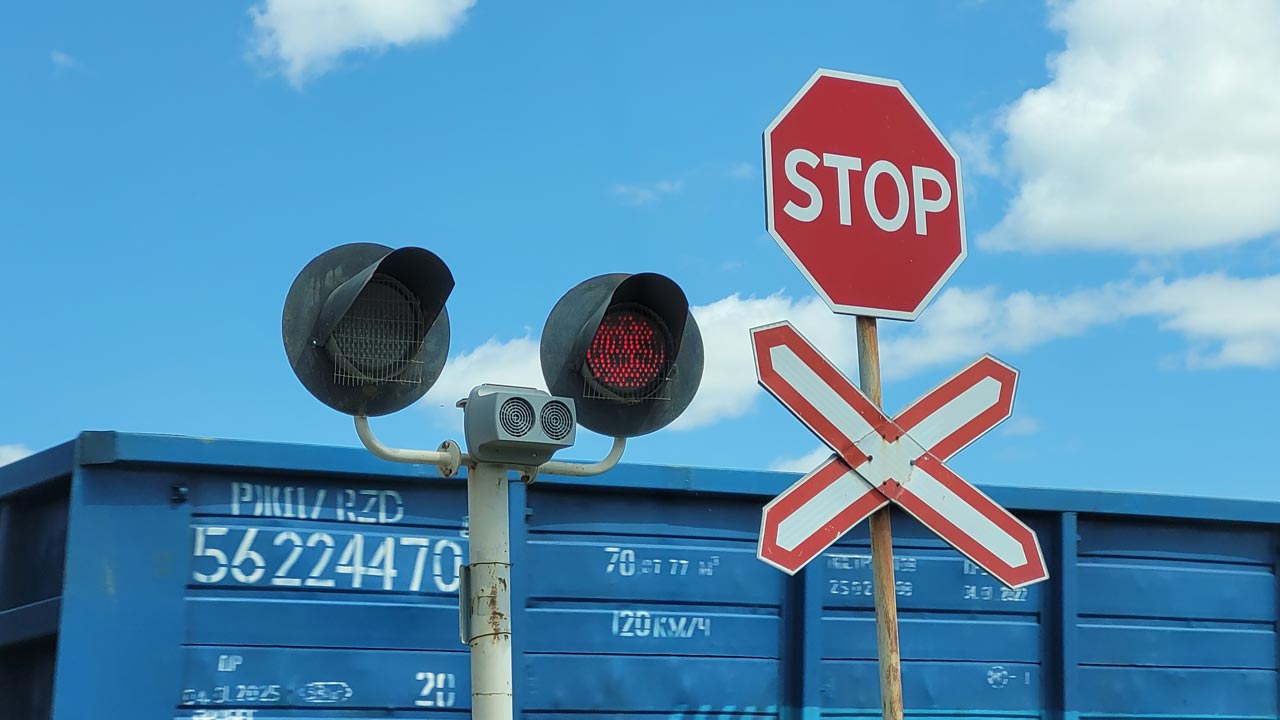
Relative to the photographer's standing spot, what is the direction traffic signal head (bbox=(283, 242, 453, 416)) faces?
facing the viewer and to the right of the viewer

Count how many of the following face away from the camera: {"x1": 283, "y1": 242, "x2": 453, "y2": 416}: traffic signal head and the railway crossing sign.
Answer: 0

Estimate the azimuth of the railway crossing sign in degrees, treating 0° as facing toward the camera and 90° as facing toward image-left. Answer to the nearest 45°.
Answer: approximately 0°

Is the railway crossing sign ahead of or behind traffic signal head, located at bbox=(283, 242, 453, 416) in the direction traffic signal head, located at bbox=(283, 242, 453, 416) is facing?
ahead

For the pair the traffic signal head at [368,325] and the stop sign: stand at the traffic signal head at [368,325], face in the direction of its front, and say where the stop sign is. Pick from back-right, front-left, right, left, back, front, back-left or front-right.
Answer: front-left

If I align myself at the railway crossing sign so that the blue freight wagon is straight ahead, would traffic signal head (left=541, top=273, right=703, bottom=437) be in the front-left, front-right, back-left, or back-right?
front-left
